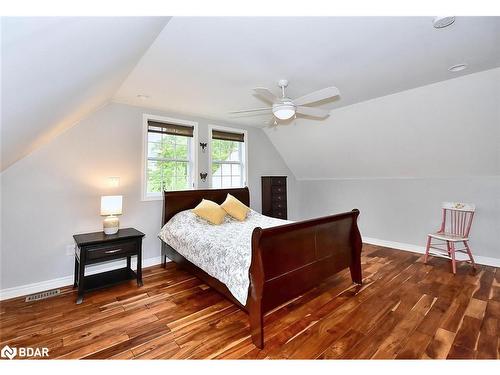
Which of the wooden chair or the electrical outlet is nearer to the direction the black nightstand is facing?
the wooden chair

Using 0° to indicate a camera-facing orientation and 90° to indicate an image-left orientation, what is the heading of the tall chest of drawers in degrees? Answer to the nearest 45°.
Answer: approximately 315°

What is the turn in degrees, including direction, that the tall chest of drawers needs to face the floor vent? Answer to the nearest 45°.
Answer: approximately 90° to its right

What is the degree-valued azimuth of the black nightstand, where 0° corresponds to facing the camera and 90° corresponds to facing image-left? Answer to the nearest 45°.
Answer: approximately 315°
